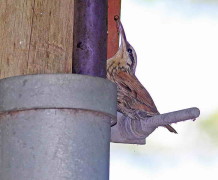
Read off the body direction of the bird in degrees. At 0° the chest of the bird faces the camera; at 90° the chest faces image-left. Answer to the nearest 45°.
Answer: approximately 90°
